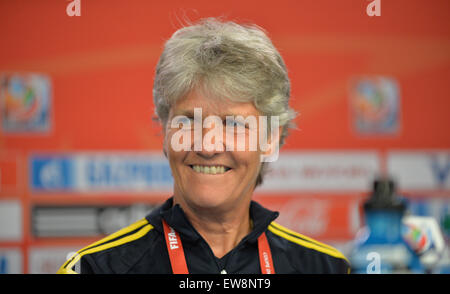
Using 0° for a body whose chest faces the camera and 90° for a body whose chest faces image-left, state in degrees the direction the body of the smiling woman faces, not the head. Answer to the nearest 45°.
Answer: approximately 0°
